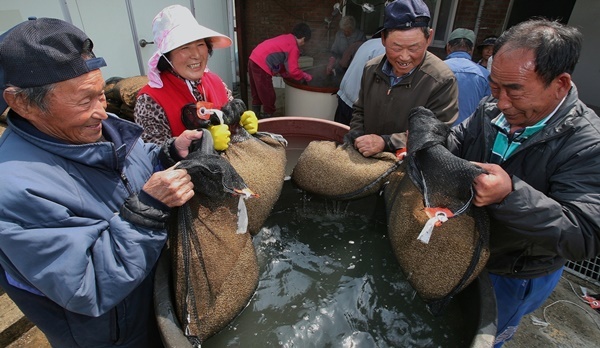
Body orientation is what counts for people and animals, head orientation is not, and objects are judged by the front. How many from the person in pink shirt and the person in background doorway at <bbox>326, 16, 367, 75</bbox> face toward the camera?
1

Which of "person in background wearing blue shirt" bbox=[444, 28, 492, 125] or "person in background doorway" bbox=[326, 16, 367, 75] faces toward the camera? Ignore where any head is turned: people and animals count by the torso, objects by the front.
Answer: "person in background doorway" bbox=[326, 16, 367, 75]

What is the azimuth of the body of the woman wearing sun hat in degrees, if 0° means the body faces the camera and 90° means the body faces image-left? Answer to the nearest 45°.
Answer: approximately 315°

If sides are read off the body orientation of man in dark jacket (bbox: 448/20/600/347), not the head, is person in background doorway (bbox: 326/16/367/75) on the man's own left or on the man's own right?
on the man's own right

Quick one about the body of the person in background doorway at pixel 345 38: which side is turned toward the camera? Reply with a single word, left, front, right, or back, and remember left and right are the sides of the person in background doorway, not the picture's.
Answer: front

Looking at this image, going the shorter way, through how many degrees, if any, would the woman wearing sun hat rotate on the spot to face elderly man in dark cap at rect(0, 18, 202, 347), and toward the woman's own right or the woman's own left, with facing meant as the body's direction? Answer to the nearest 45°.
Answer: approximately 45° to the woman's own right

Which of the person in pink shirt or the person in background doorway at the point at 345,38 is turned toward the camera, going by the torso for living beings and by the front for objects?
the person in background doorway

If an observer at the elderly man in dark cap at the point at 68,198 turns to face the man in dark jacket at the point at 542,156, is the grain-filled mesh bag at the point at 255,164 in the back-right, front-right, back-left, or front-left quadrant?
front-left

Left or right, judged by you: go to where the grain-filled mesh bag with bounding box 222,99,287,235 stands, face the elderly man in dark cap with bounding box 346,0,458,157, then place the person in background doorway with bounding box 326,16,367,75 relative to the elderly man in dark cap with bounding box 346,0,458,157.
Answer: left

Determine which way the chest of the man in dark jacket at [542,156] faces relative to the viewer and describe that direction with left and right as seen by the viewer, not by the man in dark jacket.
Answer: facing the viewer and to the left of the viewer

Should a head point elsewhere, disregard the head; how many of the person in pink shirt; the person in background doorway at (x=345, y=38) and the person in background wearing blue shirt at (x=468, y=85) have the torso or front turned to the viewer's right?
1

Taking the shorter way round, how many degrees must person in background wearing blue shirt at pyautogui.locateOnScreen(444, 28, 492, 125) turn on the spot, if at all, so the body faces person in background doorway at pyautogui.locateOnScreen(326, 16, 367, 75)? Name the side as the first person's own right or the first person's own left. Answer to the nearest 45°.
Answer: approximately 45° to the first person's own left

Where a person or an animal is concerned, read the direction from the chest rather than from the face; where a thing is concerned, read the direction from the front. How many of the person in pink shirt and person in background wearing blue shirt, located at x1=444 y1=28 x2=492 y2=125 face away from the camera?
1
